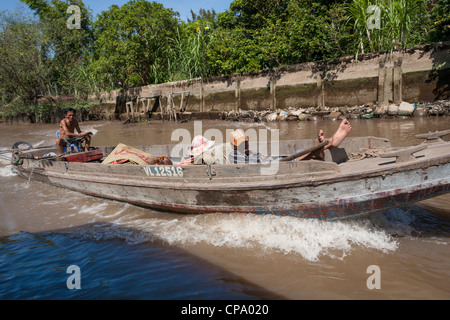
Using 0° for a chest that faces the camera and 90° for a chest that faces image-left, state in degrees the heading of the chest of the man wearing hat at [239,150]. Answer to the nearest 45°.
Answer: approximately 270°

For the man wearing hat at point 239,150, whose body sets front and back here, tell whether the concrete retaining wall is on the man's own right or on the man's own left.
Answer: on the man's own left

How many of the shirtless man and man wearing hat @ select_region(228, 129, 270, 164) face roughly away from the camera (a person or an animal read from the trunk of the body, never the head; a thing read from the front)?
0

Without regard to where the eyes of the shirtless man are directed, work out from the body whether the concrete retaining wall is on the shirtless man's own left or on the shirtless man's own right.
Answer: on the shirtless man's own left

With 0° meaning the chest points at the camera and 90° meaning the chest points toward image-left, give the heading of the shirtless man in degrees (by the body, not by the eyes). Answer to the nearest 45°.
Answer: approximately 315°

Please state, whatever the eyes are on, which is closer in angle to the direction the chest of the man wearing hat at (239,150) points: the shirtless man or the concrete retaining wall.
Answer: the concrete retaining wall

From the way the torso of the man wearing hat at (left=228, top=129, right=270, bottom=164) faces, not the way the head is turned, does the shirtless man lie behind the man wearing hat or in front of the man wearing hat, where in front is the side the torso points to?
behind
